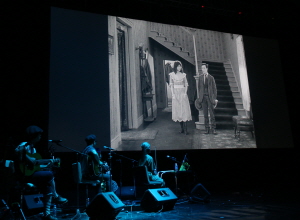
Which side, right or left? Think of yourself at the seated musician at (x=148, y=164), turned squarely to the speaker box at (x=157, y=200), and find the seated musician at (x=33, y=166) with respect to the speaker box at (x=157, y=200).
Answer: right

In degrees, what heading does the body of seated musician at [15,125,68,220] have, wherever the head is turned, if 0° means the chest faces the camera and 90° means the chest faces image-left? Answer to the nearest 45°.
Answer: approximately 270°

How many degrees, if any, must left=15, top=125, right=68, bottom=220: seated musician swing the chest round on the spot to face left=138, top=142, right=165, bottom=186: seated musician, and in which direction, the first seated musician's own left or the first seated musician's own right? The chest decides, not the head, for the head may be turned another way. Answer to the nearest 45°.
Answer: approximately 45° to the first seated musician's own left

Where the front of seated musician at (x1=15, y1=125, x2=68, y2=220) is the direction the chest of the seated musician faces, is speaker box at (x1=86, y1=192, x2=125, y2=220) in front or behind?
in front

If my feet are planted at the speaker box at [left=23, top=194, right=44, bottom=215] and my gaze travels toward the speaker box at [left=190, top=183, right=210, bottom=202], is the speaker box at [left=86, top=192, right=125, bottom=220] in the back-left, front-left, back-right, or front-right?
front-right

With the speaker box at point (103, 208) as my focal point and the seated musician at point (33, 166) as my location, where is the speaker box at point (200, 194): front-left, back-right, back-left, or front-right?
front-left

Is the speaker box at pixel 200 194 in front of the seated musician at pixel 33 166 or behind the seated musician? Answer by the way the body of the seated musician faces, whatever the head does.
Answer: in front

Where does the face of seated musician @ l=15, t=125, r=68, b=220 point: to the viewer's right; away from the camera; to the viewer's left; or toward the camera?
to the viewer's right
